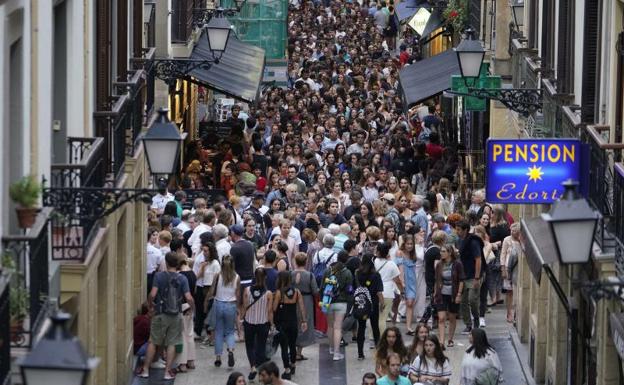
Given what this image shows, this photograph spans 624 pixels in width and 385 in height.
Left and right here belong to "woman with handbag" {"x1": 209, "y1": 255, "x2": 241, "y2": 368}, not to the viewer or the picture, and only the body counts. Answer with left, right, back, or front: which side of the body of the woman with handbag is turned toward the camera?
back

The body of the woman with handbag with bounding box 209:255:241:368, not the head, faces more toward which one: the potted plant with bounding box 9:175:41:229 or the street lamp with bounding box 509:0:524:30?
the street lamp

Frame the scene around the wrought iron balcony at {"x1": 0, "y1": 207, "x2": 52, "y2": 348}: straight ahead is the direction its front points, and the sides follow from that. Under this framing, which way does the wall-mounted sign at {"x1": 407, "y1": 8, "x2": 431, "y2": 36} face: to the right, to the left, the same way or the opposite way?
to the right

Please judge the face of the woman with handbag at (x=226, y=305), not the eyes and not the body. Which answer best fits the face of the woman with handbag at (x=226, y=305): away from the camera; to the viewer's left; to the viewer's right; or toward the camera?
away from the camera

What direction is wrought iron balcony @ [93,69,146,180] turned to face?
to the viewer's right

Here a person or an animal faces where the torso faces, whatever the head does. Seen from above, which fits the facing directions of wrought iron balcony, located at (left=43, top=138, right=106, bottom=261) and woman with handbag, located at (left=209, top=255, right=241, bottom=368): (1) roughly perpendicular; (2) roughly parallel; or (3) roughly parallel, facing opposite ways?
roughly perpendicular

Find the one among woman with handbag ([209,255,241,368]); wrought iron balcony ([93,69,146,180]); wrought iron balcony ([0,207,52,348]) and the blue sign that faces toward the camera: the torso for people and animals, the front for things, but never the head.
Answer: the blue sign

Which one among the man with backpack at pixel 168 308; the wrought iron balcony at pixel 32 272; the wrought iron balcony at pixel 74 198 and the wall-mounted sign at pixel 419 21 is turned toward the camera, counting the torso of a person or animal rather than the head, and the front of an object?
the wall-mounted sign

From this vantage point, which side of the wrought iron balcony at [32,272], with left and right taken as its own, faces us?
right

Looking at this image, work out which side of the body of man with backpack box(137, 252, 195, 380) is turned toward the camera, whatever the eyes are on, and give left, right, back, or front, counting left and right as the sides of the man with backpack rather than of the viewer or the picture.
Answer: back

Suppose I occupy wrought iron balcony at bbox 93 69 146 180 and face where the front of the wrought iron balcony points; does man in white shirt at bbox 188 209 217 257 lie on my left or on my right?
on my left

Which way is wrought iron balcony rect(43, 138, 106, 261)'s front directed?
to the viewer's right

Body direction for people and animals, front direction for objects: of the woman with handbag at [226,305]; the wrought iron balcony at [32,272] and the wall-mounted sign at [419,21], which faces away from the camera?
the woman with handbag

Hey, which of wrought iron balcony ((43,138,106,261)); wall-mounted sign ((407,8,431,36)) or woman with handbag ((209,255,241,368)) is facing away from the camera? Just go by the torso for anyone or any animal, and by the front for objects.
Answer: the woman with handbag
